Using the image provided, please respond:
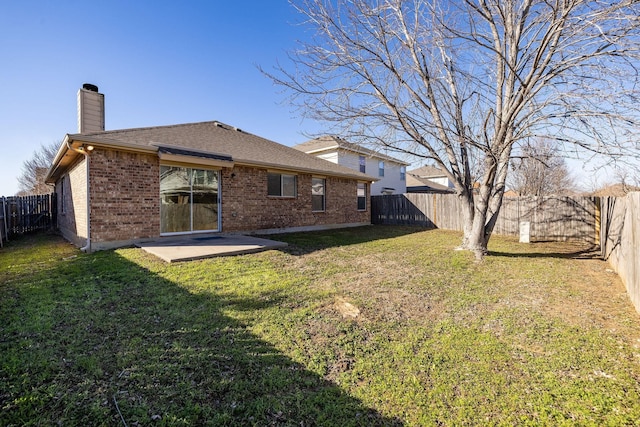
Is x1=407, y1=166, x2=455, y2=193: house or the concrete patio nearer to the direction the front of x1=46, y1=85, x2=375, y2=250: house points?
the house

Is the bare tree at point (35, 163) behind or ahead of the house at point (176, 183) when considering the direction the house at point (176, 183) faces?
ahead

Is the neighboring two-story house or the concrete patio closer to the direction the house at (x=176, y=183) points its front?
the neighboring two-story house

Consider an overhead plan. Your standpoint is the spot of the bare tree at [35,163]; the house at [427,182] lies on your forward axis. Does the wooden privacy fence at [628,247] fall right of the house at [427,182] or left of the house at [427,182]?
right

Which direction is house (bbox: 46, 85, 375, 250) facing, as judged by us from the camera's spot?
facing away from the viewer and to the left of the viewer

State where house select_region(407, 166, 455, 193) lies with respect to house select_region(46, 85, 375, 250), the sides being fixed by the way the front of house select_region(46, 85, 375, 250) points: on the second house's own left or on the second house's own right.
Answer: on the second house's own right

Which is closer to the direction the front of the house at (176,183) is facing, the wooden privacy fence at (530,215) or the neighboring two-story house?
the neighboring two-story house

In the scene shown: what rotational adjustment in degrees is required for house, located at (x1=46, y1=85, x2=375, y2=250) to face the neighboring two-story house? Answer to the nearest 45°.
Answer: approximately 90° to its right

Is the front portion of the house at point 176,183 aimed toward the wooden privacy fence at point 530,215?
no
